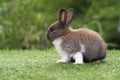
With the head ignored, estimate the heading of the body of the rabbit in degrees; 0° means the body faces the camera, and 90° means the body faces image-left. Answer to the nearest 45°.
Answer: approximately 90°
